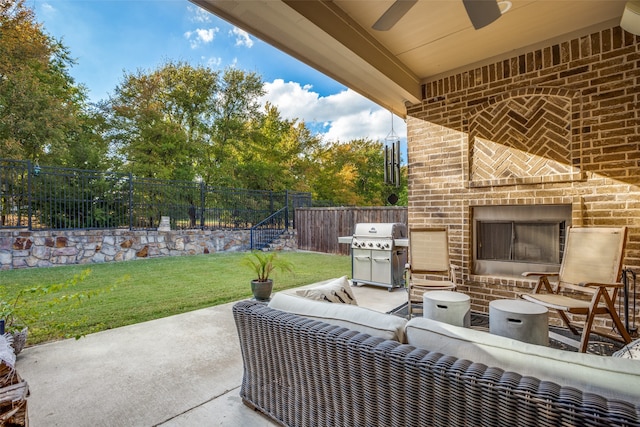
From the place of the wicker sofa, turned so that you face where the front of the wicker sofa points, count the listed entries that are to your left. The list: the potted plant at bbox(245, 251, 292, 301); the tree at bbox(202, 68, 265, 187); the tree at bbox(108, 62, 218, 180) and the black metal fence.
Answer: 4

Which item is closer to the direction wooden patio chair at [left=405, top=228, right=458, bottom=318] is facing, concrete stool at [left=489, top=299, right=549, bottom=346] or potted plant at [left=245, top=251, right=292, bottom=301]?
the concrete stool

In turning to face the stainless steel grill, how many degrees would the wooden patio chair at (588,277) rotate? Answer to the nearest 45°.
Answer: approximately 45° to its right

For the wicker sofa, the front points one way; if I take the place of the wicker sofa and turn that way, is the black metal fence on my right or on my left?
on my left

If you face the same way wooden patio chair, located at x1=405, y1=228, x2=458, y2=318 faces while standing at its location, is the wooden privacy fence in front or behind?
behind

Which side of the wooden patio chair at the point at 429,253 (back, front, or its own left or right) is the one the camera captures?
front

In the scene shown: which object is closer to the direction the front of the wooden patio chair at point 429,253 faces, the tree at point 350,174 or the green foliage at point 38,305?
the green foliage

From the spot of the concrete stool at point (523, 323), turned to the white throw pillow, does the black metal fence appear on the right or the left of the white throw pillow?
right

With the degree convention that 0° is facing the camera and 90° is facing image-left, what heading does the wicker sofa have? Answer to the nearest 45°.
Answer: approximately 225°

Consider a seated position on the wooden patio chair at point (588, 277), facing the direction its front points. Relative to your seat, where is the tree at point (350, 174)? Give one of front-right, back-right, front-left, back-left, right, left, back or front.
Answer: right

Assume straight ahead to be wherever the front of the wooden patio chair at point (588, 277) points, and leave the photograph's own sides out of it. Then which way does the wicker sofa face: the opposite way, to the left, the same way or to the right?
the opposite way

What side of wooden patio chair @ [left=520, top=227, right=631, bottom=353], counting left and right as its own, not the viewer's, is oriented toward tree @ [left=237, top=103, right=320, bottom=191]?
right

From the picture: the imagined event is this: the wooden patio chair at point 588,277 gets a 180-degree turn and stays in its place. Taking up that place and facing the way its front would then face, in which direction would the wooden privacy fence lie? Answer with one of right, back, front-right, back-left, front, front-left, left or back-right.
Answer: left

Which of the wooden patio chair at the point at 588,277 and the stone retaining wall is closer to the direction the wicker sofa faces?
the wooden patio chair

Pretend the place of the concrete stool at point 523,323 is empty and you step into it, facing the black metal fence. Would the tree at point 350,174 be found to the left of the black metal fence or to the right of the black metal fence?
right

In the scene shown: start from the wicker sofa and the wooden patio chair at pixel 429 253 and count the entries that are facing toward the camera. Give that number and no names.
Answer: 1

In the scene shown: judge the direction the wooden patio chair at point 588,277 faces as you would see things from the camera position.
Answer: facing the viewer and to the left of the viewer
